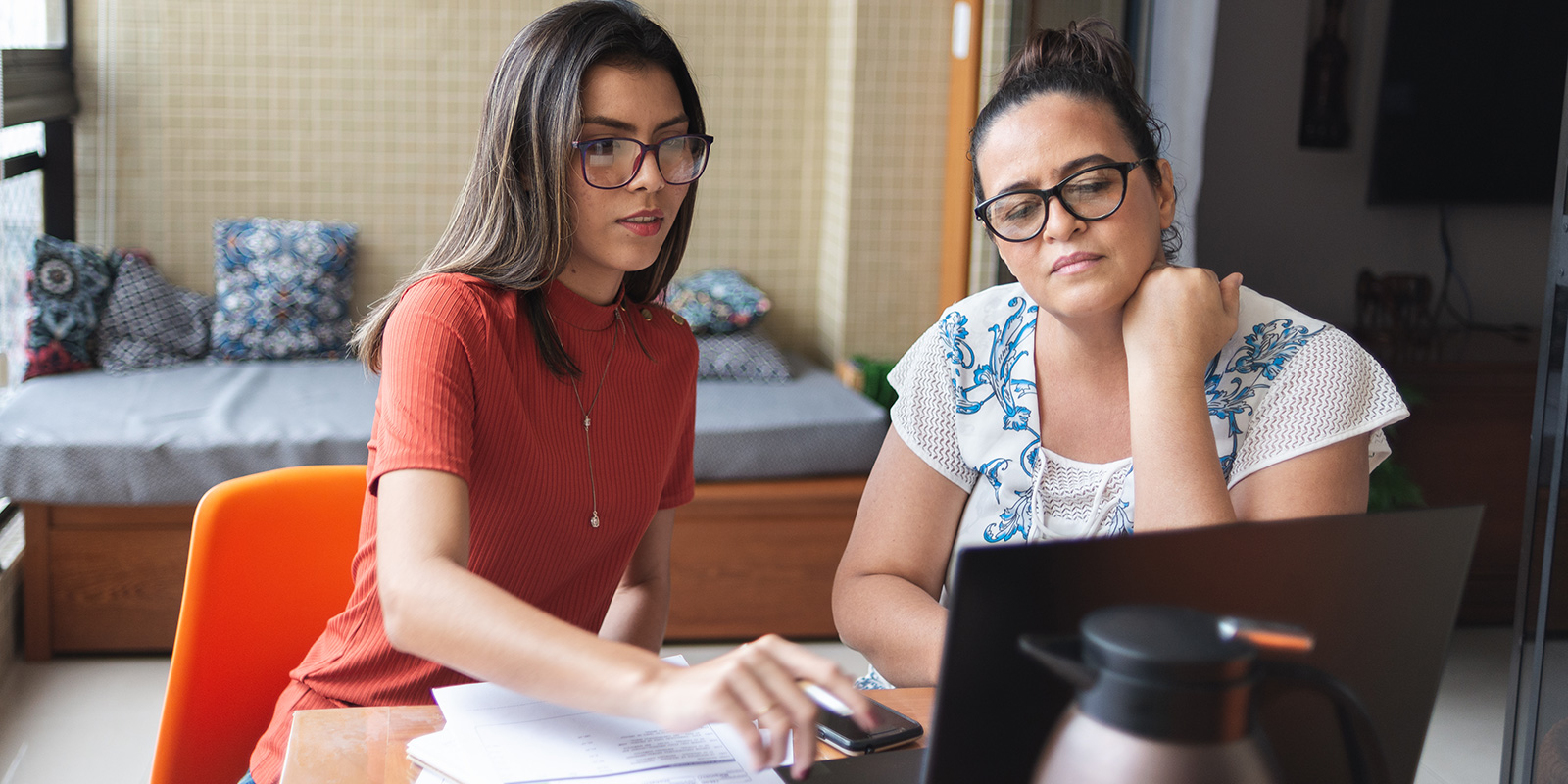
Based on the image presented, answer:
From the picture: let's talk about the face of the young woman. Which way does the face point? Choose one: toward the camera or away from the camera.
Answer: toward the camera

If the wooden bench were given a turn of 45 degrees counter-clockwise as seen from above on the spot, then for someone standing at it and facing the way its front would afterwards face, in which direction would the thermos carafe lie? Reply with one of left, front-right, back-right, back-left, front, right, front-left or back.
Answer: front-right

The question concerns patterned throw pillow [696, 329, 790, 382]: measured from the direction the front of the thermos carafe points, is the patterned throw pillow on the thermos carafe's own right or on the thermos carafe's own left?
on the thermos carafe's own right

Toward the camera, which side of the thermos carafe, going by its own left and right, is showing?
left

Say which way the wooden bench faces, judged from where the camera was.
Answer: facing the viewer

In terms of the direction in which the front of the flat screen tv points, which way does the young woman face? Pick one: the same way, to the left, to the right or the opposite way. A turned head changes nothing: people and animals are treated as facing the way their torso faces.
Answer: to the left

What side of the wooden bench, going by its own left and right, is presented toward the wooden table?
front

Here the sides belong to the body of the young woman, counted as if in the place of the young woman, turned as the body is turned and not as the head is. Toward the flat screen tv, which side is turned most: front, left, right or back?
left

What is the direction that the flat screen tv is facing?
toward the camera

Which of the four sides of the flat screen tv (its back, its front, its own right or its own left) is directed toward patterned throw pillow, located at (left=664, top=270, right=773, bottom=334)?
right
